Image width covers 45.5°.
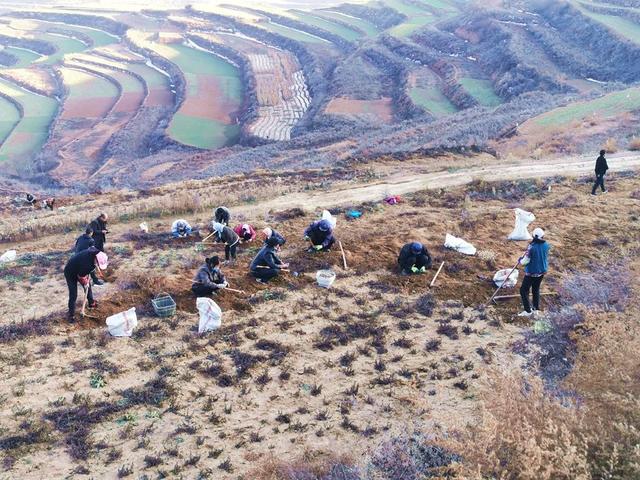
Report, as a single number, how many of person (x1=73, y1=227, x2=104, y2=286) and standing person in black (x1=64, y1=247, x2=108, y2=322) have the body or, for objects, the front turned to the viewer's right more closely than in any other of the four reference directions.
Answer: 2

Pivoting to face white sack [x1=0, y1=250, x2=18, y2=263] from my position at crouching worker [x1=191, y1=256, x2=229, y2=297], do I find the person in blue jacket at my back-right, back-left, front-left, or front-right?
back-right

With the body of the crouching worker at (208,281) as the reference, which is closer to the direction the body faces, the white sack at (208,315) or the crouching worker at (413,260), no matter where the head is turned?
the crouching worker

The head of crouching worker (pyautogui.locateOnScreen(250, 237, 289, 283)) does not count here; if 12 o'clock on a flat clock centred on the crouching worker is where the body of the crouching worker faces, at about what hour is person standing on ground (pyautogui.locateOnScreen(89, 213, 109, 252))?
The person standing on ground is roughly at 7 o'clock from the crouching worker.

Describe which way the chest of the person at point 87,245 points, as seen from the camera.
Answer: to the viewer's right

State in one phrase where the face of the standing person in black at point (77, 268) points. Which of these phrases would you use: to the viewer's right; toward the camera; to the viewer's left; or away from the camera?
to the viewer's right

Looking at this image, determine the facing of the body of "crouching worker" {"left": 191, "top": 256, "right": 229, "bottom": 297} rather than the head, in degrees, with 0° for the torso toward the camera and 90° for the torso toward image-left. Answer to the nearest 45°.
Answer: approximately 270°

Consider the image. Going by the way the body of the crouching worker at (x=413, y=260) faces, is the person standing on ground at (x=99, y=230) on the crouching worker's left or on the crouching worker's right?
on the crouching worker's right

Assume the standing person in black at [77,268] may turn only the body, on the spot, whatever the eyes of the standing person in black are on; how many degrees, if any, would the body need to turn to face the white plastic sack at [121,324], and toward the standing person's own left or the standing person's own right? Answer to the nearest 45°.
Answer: approximately 45° to the standing person's own right

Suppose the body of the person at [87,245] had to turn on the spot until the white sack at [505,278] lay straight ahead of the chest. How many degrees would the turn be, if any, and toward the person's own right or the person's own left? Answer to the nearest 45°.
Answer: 0° — they already face it

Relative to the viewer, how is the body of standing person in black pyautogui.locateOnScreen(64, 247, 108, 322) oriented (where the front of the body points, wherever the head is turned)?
to the viewer's right

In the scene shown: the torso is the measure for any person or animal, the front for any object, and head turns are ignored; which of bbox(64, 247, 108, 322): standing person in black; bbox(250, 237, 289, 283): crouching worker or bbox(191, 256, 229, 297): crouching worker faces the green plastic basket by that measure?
the standing person in black

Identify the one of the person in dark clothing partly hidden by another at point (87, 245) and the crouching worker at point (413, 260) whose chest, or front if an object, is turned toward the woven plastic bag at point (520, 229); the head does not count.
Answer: the person in dark clothing partly hidden by another
